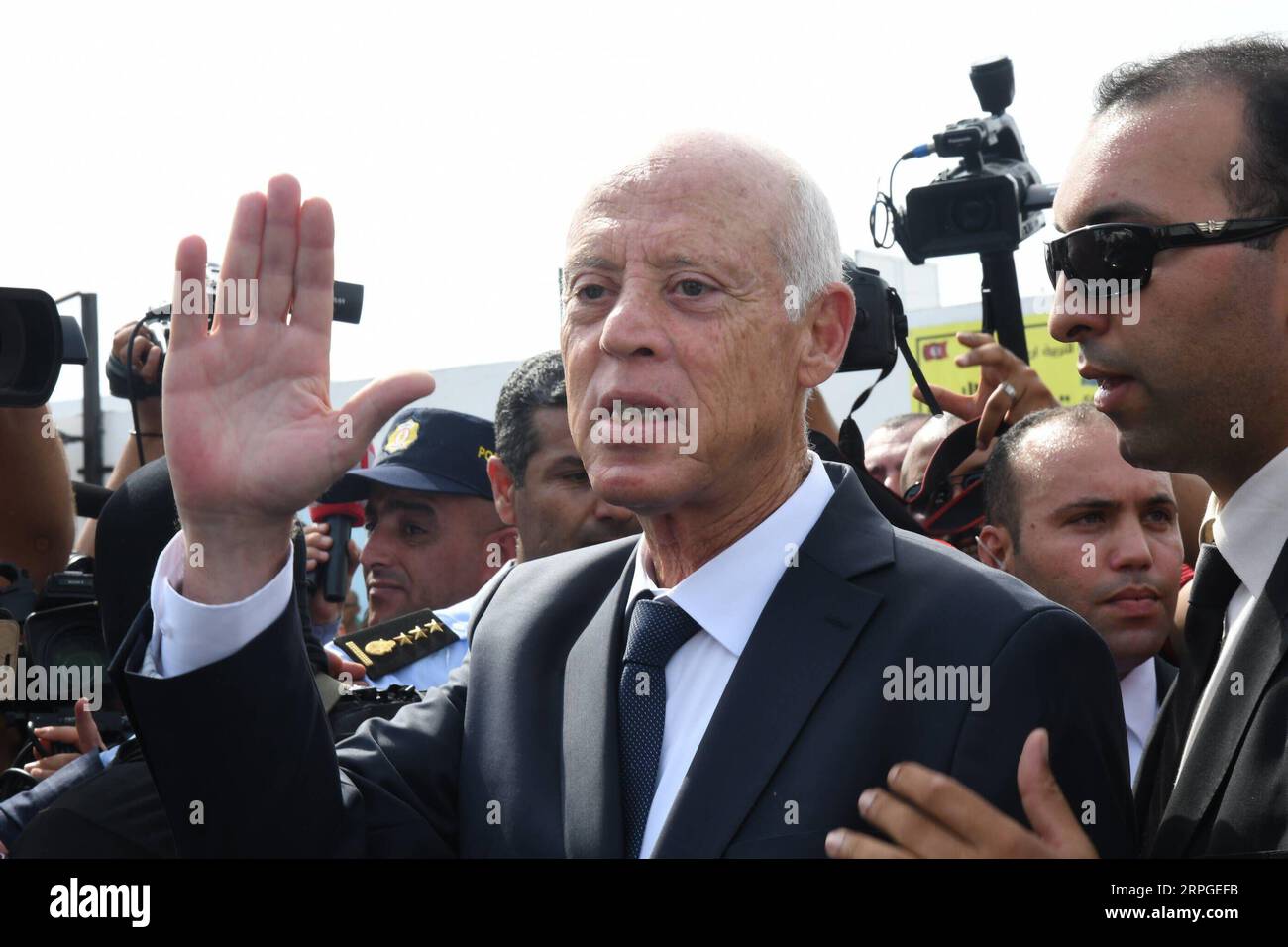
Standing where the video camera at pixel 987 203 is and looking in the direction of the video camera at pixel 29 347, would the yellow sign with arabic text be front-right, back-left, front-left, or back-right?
back-right

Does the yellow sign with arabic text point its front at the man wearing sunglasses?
yes

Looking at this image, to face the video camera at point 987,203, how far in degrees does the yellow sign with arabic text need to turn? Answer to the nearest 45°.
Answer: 0° — it already faces it

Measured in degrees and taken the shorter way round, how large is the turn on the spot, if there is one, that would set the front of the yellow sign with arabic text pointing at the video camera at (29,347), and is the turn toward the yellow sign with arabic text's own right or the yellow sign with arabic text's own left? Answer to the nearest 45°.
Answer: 0° — it already faces it

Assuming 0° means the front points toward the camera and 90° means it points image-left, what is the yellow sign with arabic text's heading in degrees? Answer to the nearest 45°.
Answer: approximately 0°

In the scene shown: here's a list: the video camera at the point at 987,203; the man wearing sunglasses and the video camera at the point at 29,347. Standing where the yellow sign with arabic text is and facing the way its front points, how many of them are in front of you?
3
